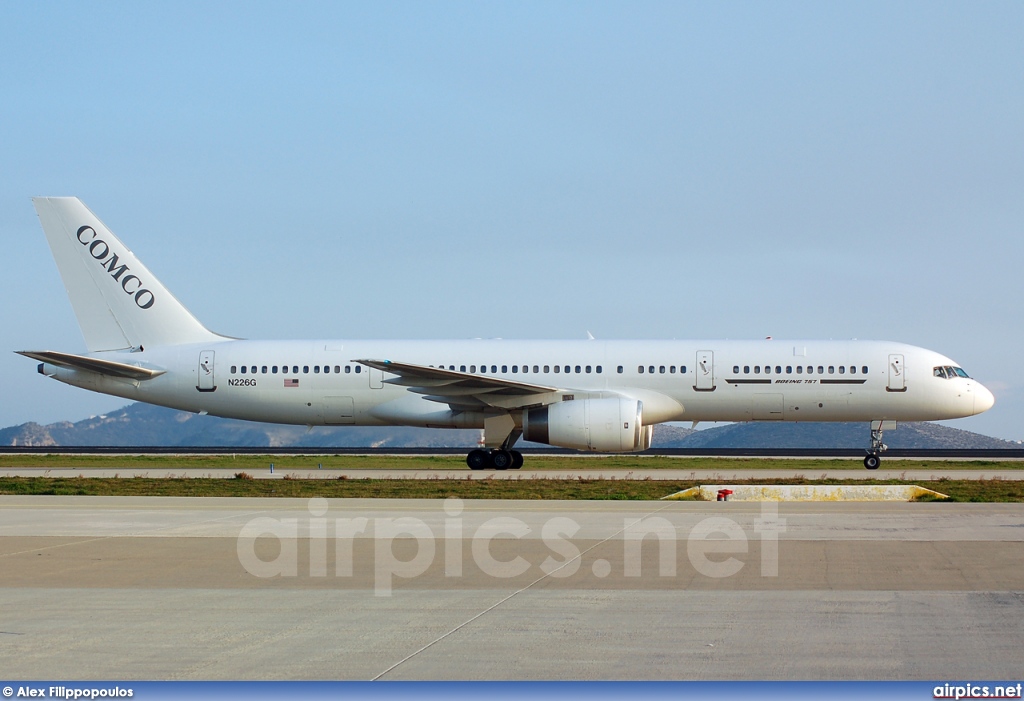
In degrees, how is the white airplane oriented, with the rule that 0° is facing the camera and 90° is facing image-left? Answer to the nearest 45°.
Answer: approximately 270°
